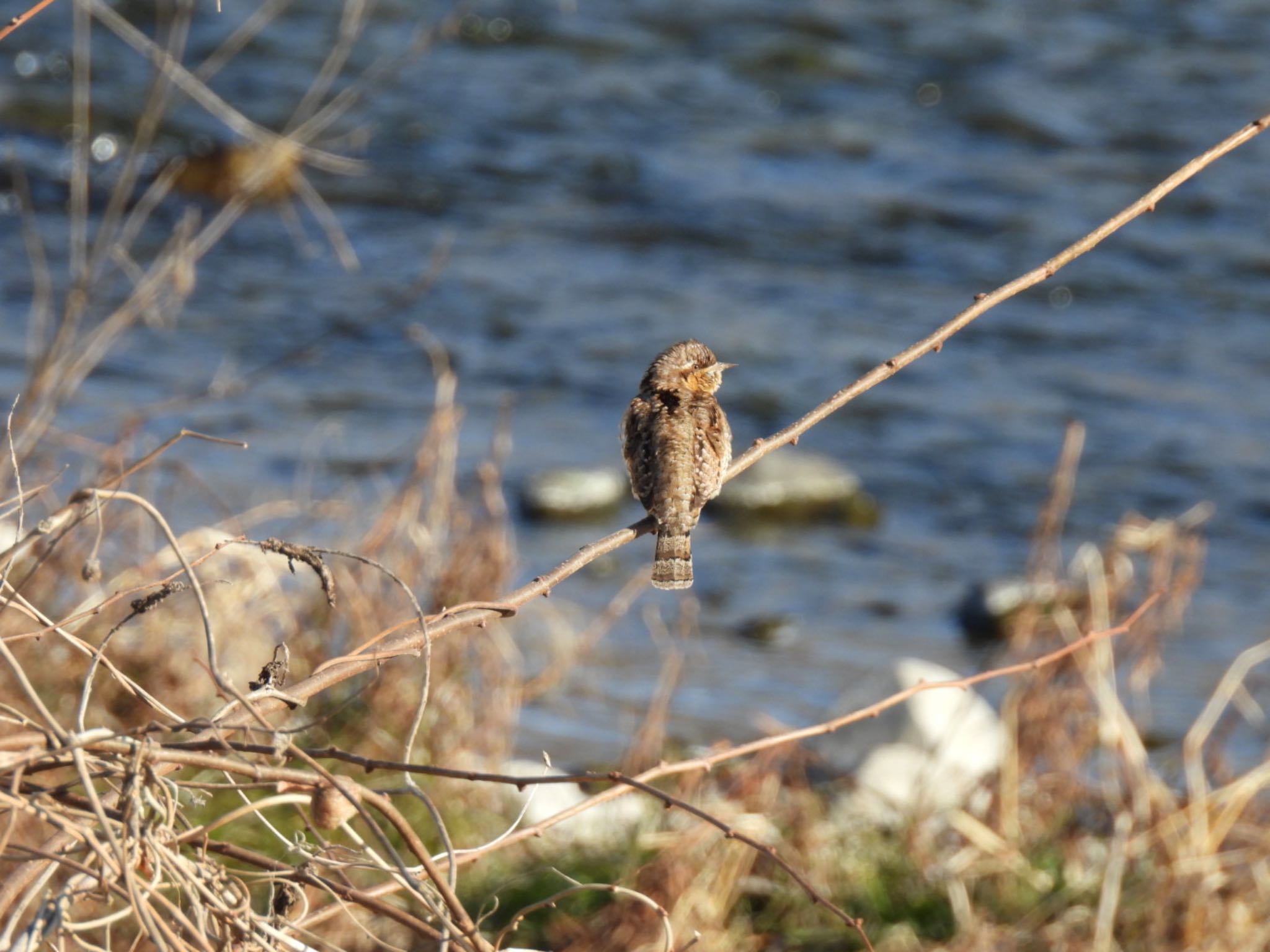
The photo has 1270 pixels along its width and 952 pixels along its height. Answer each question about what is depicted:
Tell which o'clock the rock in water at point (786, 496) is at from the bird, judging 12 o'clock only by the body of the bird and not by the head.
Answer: The rock in water is roughly at 12 o'clock from the bird.

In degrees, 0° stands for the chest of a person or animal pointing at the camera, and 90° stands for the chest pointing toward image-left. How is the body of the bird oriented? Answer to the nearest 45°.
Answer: approximately 180°

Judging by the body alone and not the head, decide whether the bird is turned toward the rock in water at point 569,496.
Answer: yes
